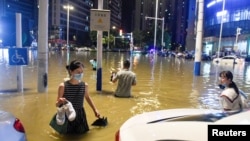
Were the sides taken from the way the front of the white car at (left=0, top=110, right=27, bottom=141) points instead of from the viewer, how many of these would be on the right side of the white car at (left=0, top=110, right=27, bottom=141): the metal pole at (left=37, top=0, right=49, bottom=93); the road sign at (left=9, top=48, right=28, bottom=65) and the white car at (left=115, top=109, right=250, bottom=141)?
2

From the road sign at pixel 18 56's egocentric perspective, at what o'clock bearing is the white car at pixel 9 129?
The white car is roughly at 12 o'clock from the road sign.

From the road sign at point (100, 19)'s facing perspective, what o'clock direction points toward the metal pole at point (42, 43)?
The metal pole is roughly at 3 o'clock from the road sign.

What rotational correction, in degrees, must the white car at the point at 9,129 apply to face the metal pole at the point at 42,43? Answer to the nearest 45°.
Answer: approximately 90° to its right

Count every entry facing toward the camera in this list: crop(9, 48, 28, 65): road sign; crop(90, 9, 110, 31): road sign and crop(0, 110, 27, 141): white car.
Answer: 2

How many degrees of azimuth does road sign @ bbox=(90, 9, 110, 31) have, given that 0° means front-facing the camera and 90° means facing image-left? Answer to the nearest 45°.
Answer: approximately 0°

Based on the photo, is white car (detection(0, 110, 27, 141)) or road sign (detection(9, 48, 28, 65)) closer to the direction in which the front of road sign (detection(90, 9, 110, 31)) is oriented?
the white car

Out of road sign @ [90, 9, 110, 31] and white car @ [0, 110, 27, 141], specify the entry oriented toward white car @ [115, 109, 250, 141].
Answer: the road sign

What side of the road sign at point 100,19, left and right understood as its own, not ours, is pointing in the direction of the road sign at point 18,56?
right
